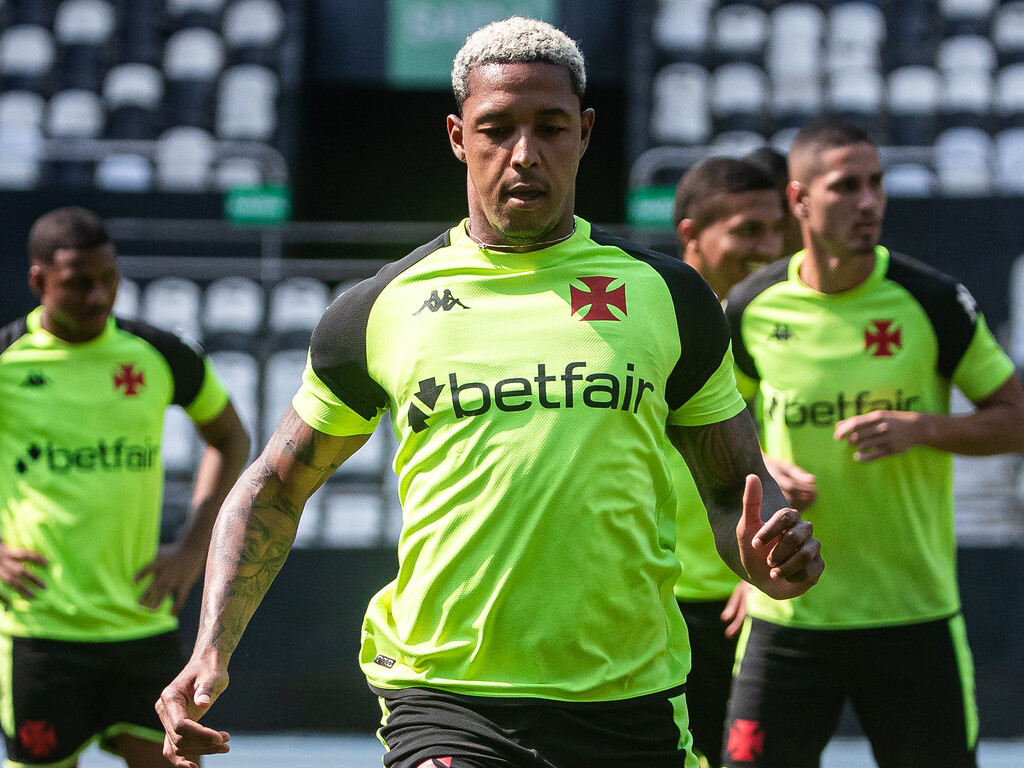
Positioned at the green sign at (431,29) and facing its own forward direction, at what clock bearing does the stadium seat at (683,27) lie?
The stadium seat is roughly at 9 o'clock from the green sign.

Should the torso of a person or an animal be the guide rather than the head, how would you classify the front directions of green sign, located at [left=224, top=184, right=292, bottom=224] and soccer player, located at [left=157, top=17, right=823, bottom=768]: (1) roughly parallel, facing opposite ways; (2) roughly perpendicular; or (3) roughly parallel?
roughly parallel

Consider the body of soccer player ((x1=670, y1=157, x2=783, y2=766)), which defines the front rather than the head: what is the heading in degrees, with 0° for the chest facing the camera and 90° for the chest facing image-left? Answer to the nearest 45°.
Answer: approximately 315°

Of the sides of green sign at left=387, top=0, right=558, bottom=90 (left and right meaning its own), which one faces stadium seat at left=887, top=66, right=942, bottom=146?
left

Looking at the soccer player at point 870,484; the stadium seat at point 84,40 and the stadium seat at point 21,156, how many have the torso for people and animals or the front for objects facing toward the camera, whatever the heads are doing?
3

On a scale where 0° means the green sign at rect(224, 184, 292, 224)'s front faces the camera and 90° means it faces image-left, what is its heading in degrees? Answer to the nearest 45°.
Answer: approximately 0°

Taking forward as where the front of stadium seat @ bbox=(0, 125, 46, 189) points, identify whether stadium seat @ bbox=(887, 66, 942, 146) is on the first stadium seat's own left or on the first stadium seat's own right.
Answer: on the first stadium seat's own left

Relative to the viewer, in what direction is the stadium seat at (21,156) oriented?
toward the camera

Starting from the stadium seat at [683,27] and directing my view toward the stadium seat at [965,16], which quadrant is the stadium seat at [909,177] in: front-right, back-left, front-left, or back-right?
front-right

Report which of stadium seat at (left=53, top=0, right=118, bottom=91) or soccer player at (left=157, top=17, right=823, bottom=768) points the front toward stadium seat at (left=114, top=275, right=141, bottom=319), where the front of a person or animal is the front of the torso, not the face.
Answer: stadium seat at (left=53, top=0, right=118, bottom=91)

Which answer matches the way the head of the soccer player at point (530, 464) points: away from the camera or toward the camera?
toward the camera

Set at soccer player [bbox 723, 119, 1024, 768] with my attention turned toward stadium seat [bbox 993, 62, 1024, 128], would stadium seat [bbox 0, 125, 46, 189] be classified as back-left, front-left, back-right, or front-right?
front-left

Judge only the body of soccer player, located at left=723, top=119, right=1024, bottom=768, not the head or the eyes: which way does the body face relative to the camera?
toward the camera

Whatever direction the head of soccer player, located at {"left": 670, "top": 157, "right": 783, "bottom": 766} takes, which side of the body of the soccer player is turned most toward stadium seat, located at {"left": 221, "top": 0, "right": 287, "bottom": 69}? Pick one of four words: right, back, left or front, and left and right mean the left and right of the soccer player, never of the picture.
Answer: back

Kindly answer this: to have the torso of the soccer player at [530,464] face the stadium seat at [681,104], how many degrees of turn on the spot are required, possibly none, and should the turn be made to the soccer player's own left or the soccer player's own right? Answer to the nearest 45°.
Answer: approximately 180°

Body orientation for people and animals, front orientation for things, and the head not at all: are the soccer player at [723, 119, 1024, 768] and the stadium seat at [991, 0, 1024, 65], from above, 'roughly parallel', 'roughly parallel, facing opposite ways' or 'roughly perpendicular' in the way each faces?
roughly parallel

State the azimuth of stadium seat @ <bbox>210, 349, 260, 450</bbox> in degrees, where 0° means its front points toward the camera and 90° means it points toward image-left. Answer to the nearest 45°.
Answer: approximately 0°

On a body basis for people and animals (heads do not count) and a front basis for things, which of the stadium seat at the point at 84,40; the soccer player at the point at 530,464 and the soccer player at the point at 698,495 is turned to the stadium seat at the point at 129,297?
the stadium seat at the point at 84,40

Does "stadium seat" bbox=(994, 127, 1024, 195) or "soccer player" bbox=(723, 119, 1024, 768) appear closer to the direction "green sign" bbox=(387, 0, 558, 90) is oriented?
the soccer player
